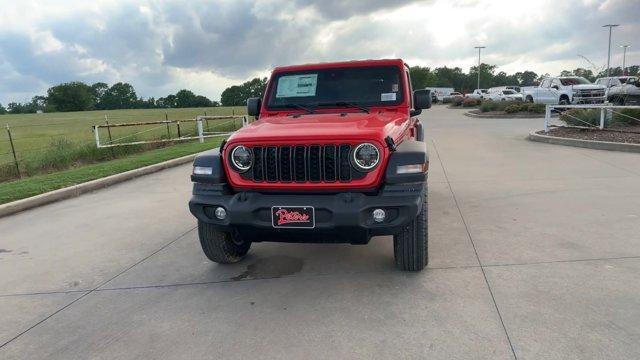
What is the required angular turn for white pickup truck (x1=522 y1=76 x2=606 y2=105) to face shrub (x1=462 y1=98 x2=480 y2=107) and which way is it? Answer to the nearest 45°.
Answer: approximately 180°

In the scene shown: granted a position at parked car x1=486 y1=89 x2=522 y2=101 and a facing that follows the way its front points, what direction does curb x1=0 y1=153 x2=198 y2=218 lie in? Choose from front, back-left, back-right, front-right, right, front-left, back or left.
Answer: front-right

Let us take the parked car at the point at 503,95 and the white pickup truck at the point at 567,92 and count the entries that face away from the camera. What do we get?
0

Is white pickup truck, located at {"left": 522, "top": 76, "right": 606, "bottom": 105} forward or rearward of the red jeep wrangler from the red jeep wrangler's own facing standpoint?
rearward

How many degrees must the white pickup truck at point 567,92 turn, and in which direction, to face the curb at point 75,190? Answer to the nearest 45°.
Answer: approximately 45° to its right

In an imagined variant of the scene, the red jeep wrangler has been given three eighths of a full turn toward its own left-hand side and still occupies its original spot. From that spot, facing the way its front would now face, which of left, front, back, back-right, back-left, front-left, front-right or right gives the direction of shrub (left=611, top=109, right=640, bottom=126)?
front

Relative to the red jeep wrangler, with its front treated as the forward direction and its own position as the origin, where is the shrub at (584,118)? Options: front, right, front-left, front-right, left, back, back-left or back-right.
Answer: back-left

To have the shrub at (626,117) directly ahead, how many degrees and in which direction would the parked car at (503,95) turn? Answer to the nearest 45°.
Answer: approximately 45° to its right

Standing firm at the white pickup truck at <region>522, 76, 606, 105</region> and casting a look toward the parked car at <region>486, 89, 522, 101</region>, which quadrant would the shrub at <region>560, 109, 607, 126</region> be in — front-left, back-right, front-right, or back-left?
back-left

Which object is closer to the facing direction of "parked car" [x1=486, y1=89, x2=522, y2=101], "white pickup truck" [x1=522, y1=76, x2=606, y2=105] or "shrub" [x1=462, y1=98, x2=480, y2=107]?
the white pickup truck

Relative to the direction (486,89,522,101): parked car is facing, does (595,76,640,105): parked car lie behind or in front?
in front

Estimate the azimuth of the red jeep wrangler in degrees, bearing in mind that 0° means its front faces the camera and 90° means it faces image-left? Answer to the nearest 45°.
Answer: approximately 0°
